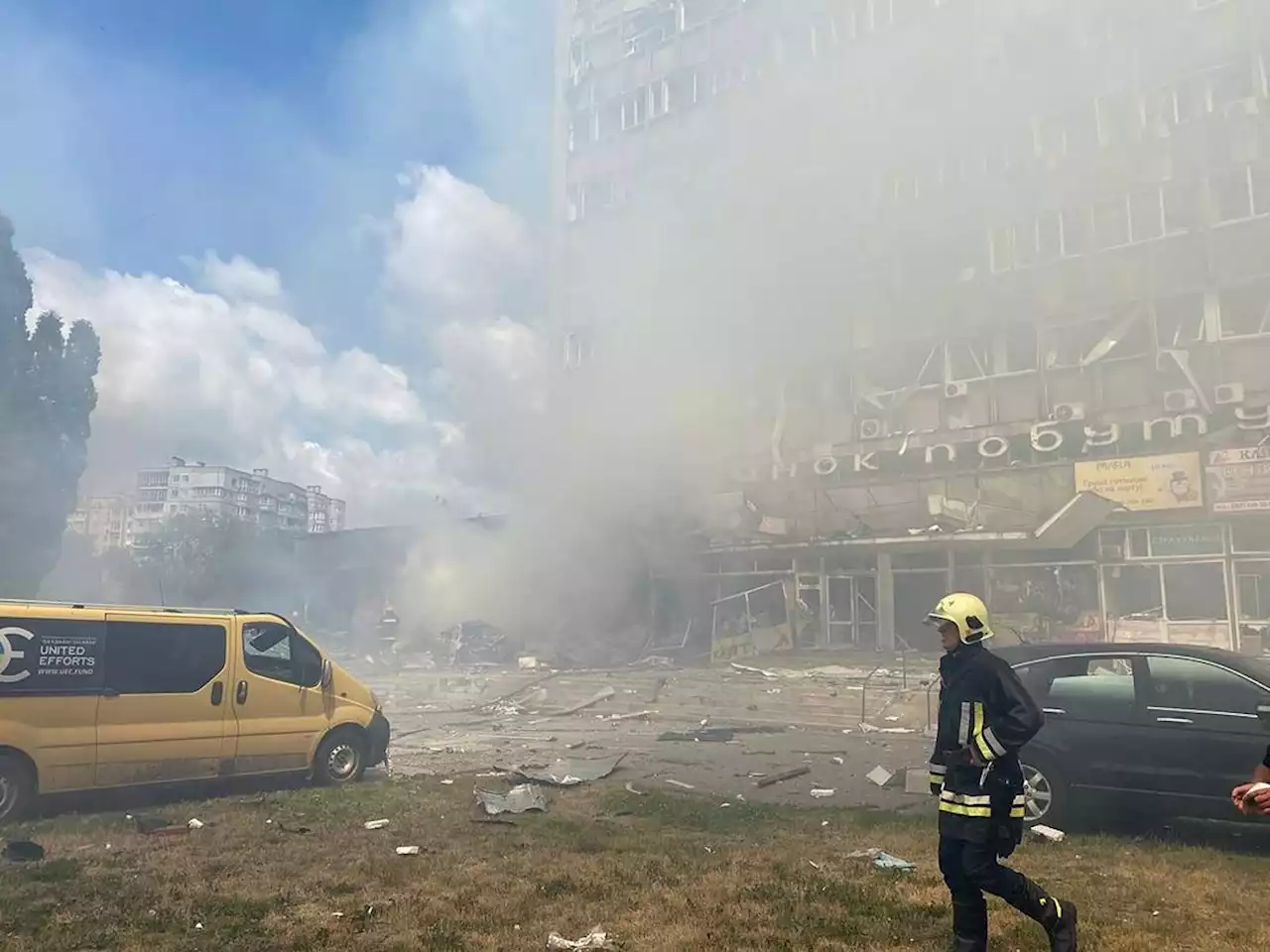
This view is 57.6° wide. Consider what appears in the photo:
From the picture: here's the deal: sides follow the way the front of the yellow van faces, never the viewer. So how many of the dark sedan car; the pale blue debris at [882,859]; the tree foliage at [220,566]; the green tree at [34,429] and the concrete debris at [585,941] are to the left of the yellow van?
2

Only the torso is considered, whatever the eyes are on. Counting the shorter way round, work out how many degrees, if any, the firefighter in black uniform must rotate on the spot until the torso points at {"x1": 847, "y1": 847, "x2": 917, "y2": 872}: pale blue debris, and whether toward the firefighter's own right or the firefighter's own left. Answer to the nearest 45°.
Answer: approximately 90° to the firefighter's own right

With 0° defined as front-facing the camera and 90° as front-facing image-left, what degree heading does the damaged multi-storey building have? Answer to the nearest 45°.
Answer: approximately 45°

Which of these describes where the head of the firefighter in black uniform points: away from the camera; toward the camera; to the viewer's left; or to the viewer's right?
to the viewer's left

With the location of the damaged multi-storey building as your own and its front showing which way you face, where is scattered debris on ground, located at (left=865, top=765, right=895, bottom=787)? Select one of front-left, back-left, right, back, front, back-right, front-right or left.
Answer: front-left

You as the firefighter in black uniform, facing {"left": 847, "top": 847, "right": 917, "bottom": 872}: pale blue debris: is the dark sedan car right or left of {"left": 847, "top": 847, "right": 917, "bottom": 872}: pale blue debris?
right

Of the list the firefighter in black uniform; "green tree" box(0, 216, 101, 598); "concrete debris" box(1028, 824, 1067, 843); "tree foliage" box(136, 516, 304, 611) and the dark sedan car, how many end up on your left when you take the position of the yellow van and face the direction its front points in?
2

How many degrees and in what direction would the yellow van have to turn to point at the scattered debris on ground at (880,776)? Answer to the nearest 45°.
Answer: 0° — it already faces it

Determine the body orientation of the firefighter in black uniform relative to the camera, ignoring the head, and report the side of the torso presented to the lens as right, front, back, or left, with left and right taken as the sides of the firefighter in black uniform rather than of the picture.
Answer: left

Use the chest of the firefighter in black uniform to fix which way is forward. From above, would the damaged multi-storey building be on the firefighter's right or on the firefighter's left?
on the firefighter's right

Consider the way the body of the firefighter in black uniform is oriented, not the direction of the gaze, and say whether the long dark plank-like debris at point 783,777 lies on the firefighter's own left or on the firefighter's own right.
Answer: on the firefighter's own right

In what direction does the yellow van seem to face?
to the viewer's right
